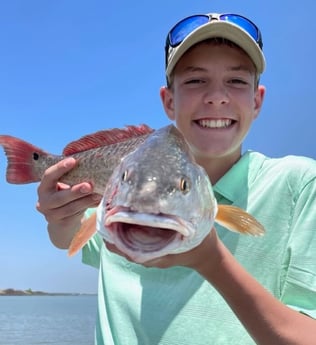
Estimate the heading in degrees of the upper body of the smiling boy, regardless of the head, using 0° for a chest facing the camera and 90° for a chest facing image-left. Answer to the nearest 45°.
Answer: approximately 0°
